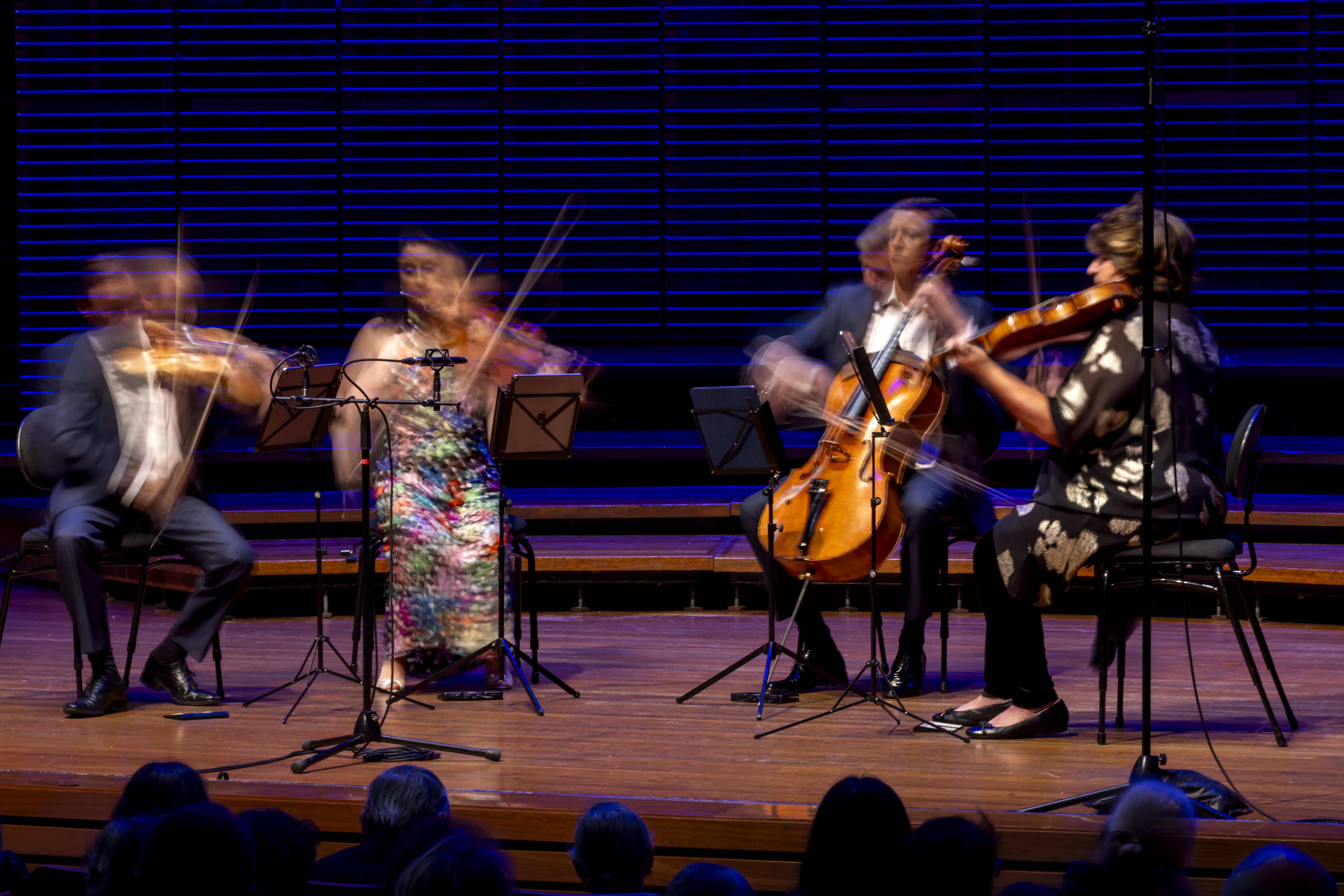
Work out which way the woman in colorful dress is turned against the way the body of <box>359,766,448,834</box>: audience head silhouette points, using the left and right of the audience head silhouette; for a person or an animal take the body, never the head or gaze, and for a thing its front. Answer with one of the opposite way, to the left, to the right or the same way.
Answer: the opposite way

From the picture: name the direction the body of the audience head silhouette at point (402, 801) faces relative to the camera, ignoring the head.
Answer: away from the camera

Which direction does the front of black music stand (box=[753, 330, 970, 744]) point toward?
to the viewer's right

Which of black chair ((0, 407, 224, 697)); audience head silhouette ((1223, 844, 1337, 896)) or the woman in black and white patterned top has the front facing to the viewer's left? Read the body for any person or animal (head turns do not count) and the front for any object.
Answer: the woman in black and white patterned top

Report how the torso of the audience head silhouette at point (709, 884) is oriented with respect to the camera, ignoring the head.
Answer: away from the camera

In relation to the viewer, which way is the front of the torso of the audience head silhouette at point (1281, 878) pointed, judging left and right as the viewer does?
facing away from the viewer

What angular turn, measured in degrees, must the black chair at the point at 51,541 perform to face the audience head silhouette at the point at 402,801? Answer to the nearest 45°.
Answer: approximately 45° to its right

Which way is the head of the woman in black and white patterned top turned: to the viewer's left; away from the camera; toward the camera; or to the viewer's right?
to the viewer's left

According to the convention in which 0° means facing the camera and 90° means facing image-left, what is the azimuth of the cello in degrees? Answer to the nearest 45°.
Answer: approximately 45°

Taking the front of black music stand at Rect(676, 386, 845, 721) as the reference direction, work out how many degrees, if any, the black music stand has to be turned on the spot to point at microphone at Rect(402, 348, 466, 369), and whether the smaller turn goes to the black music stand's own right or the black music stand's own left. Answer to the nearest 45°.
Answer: approximately 135° to the black music stand's own left

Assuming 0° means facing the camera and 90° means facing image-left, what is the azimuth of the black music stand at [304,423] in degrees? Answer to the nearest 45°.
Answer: approximately 135°

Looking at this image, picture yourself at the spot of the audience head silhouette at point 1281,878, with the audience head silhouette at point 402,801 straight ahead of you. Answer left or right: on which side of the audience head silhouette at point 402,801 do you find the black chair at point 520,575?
right
